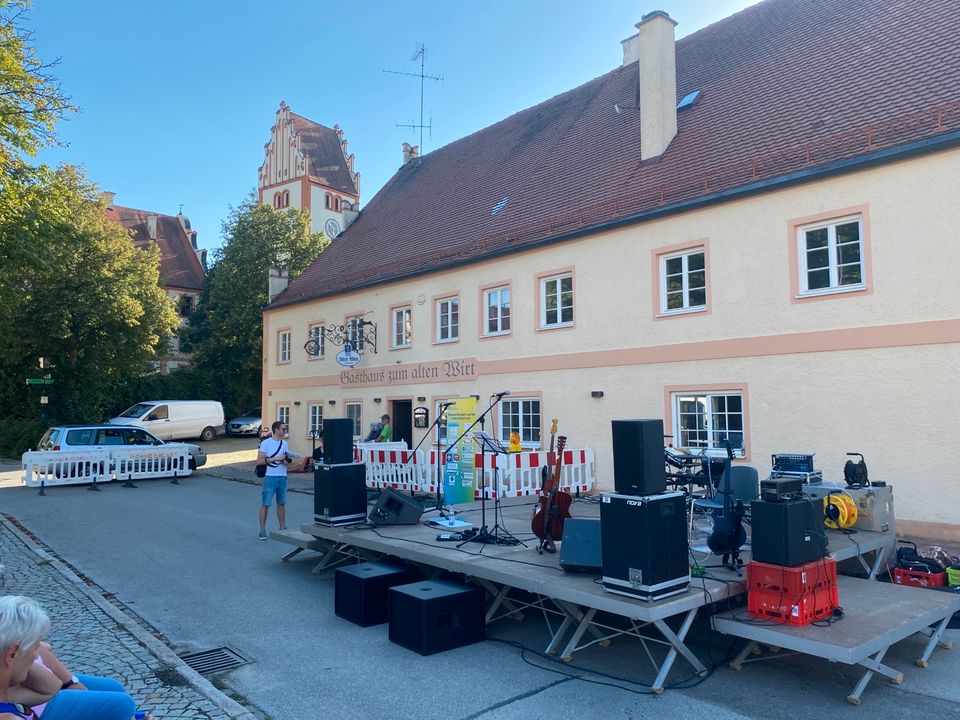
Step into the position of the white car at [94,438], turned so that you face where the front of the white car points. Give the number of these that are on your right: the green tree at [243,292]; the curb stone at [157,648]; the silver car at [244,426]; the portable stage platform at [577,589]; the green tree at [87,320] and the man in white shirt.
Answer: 3

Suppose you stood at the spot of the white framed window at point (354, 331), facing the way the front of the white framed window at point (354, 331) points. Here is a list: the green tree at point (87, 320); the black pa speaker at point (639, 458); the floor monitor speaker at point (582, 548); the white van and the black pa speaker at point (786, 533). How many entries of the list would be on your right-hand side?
2

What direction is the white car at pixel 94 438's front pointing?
to the viewer's right

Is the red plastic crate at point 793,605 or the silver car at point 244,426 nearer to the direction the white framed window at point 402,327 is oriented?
the red plastic crate

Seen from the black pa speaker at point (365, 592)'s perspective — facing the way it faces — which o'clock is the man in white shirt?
The man in white shirt is roughly at 4 o'clock from the black pa speaker.

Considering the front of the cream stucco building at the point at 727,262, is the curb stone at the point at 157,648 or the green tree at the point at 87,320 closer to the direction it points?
the curb stone

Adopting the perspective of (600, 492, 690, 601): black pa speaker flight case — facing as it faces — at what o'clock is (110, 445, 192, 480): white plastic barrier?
The white plastic barrier is roughly at 3 o'clock from the black pa speaker flight case.

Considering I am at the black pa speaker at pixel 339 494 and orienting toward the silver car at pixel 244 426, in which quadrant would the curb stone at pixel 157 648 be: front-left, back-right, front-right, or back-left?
back-left

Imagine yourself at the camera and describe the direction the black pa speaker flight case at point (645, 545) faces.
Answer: facing the viewer and to the left of the viewer
